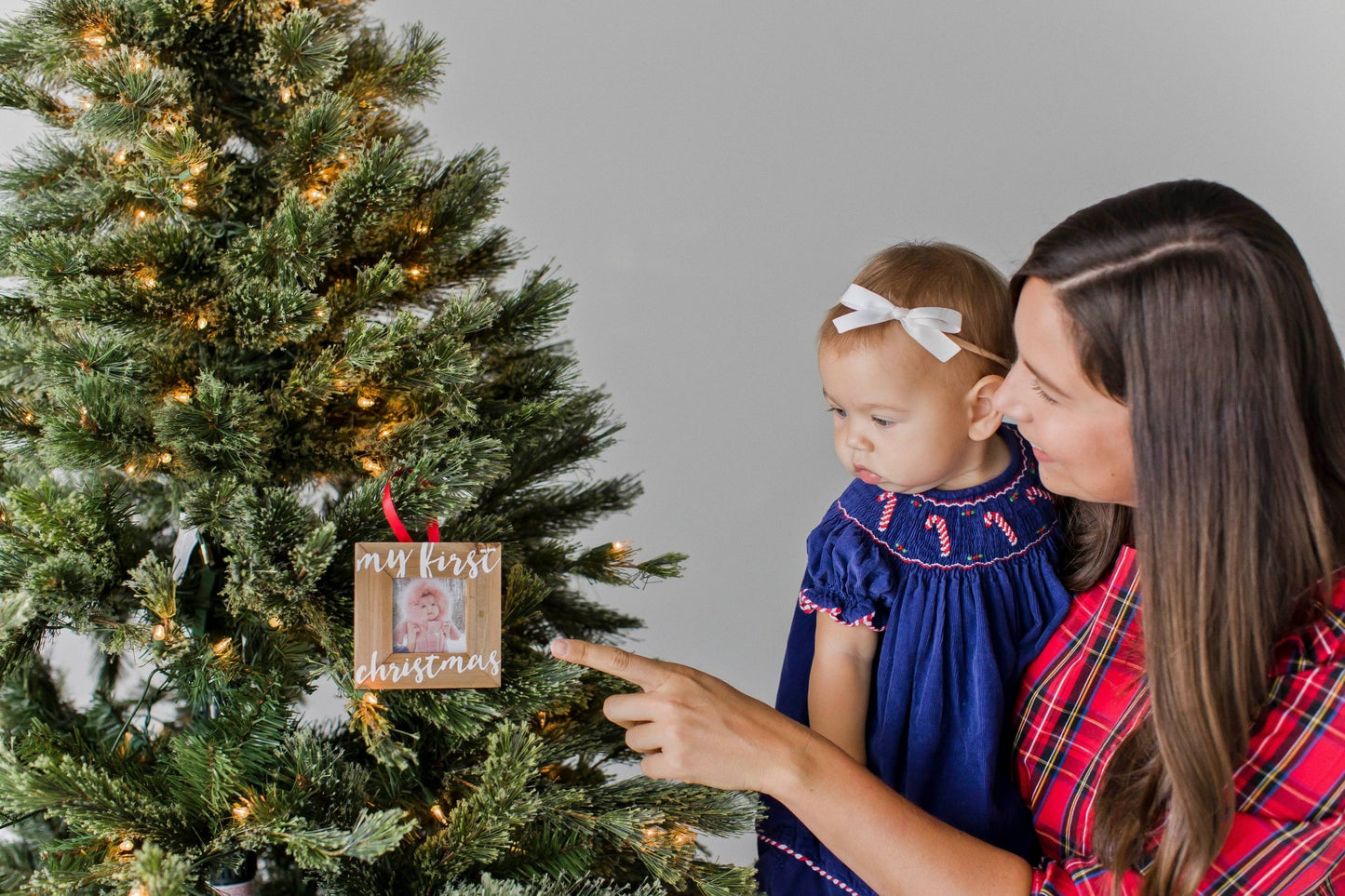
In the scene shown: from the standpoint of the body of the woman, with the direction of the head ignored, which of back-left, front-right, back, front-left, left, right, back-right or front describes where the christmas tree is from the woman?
front

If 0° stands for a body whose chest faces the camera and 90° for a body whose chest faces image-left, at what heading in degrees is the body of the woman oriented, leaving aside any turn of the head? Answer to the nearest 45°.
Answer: approximately 90°

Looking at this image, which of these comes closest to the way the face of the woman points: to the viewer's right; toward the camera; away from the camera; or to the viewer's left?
to the viewer's left
